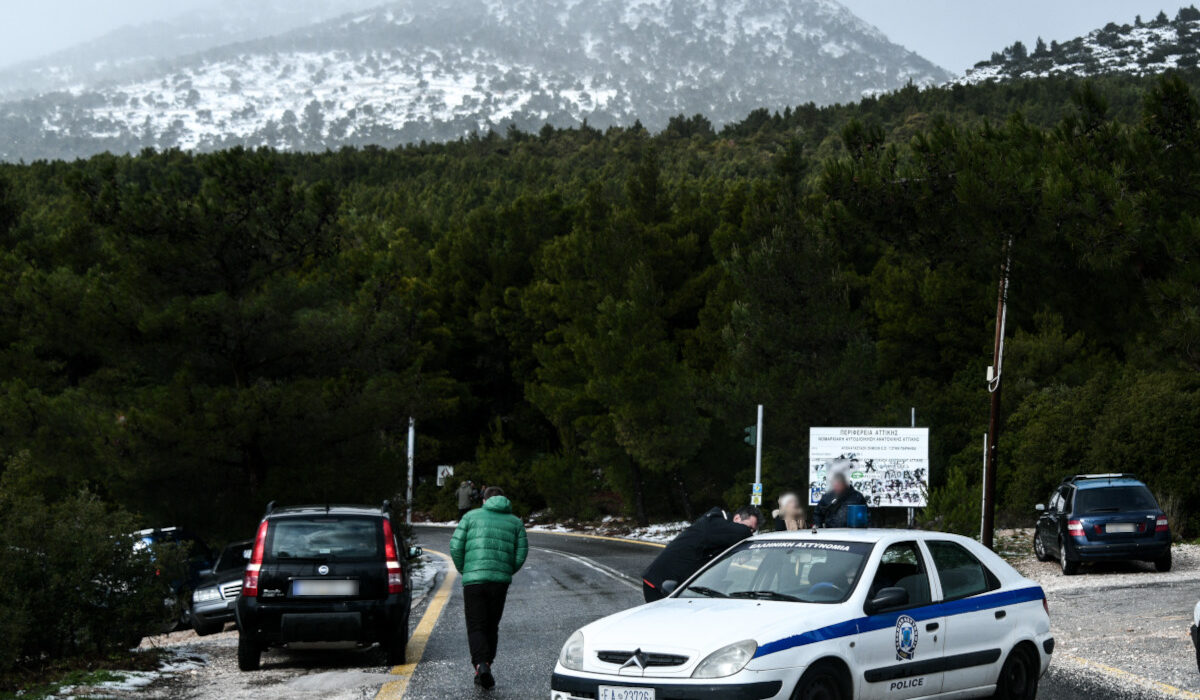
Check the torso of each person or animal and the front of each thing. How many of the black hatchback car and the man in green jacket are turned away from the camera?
2

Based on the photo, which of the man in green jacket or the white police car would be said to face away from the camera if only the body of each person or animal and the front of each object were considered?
the man in green jacket

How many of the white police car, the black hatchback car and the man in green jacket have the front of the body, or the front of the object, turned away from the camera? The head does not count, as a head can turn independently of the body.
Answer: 2

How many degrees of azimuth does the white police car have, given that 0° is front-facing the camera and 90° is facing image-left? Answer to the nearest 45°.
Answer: approximately 45°

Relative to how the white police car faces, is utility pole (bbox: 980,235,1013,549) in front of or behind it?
behind

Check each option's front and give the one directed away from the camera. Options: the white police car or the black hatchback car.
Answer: the black hatchback car

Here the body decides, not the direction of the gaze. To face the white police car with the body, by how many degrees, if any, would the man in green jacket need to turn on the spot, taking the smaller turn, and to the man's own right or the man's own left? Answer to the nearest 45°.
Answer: approximately 135° to the man's own right

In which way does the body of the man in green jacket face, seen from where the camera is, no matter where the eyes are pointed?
away from the camera

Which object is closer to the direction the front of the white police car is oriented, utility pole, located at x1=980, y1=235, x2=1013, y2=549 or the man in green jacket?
the man in green jacket

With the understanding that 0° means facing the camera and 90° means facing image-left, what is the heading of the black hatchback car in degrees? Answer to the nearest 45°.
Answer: approximately 180°
